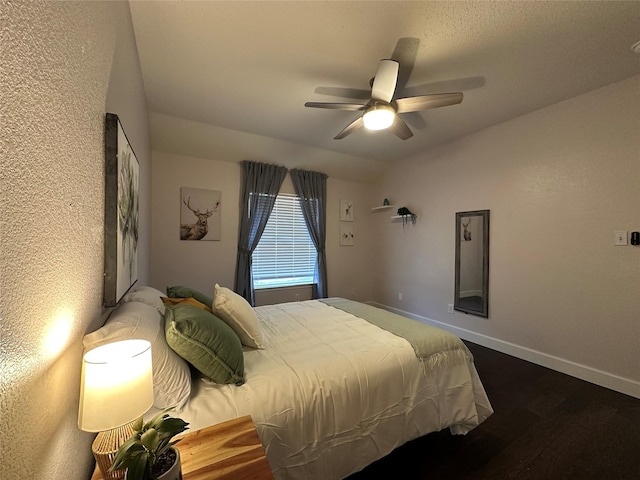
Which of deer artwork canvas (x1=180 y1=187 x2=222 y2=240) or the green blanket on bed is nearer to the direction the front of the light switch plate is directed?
the green blanket on bed

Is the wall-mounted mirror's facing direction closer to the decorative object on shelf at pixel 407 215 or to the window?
the window

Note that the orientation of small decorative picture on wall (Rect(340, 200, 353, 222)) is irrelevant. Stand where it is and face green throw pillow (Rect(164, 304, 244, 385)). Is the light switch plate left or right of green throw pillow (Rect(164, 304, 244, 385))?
left

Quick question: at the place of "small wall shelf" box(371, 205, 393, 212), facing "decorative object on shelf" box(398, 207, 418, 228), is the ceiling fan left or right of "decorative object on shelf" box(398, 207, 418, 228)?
right

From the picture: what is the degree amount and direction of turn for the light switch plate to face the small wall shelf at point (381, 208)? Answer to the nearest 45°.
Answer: approximately 90° to its right

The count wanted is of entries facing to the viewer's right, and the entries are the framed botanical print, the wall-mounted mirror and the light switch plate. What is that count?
1

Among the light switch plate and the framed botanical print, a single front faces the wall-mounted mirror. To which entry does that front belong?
the framed botanical print

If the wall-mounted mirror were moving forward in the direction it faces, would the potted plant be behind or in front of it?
in front

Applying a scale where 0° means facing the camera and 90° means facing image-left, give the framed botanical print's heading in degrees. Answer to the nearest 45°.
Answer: approximately 270°

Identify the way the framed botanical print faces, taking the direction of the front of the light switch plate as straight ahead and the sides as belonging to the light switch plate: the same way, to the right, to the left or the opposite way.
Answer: the opposite way

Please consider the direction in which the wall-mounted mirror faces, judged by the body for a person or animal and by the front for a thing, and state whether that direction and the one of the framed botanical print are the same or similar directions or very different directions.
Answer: very different directions

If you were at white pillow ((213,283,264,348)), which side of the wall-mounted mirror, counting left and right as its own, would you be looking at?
front

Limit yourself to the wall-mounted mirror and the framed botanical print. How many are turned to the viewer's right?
1

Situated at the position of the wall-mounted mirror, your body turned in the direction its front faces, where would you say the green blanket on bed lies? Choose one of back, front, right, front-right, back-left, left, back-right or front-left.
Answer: front-left
